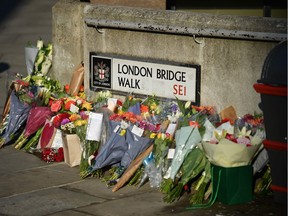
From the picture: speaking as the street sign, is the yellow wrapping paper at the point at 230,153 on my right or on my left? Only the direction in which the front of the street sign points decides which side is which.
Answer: on my left

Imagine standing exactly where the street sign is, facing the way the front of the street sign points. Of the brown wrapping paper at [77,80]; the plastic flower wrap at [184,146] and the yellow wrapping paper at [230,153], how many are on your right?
1

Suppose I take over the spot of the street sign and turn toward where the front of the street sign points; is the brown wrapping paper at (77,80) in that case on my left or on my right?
on my right

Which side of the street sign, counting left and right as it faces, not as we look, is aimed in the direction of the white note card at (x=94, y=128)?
front

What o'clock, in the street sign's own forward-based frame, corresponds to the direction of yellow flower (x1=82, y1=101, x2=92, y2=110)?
The yellow flower is roughly at 2 o'clock from the street sign.

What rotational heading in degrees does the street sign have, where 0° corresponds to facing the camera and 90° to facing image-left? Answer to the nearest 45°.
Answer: approximately 45°

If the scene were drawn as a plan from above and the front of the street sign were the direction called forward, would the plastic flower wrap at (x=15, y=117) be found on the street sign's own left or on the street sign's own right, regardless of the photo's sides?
on the street sign's own right

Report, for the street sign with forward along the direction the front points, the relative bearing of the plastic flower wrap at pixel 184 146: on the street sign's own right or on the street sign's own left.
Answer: on the street sign's own left
